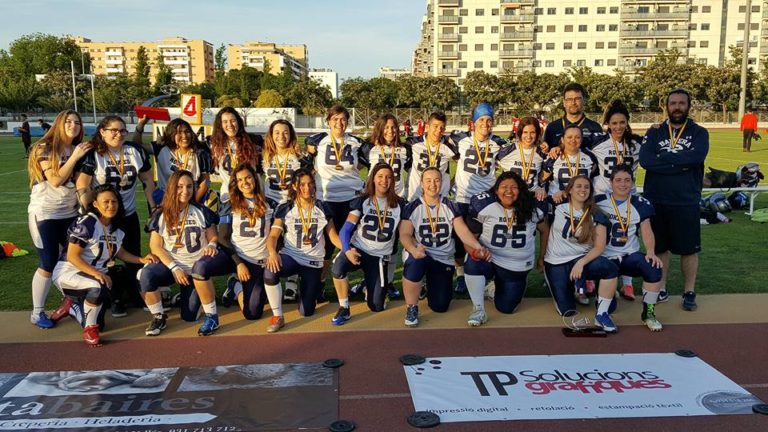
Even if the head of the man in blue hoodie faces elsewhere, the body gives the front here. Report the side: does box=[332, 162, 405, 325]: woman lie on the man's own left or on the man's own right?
on the man's own right

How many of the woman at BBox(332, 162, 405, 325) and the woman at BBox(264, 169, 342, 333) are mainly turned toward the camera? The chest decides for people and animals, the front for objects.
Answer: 2

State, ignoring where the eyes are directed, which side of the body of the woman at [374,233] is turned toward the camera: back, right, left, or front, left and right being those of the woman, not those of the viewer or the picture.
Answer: front

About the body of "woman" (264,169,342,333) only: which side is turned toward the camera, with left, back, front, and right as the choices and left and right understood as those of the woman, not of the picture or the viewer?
front

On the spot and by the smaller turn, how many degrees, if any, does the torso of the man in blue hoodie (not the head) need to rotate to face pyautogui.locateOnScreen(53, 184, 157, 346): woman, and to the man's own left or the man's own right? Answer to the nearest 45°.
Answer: approximately 45° to the man's own right

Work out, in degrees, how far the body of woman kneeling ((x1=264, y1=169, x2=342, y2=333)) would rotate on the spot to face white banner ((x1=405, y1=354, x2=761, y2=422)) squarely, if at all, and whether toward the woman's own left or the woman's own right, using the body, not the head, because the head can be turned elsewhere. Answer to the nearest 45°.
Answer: approximately 45° to the woman's own left

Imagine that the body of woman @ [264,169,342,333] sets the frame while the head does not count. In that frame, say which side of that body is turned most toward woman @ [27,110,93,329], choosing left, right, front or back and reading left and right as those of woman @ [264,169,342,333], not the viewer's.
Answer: right

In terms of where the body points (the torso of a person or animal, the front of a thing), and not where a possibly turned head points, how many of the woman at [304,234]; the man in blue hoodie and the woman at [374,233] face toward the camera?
3

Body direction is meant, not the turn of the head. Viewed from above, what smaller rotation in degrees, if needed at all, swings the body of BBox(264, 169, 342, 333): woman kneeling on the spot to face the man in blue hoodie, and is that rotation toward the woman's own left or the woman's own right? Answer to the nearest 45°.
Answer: approximately 90° to the woman's own left

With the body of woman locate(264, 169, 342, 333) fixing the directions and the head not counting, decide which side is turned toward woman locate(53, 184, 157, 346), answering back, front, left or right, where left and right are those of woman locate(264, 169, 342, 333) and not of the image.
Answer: right

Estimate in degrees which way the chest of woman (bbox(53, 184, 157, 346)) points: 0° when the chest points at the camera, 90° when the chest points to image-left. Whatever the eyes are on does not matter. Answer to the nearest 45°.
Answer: approximately 315°
